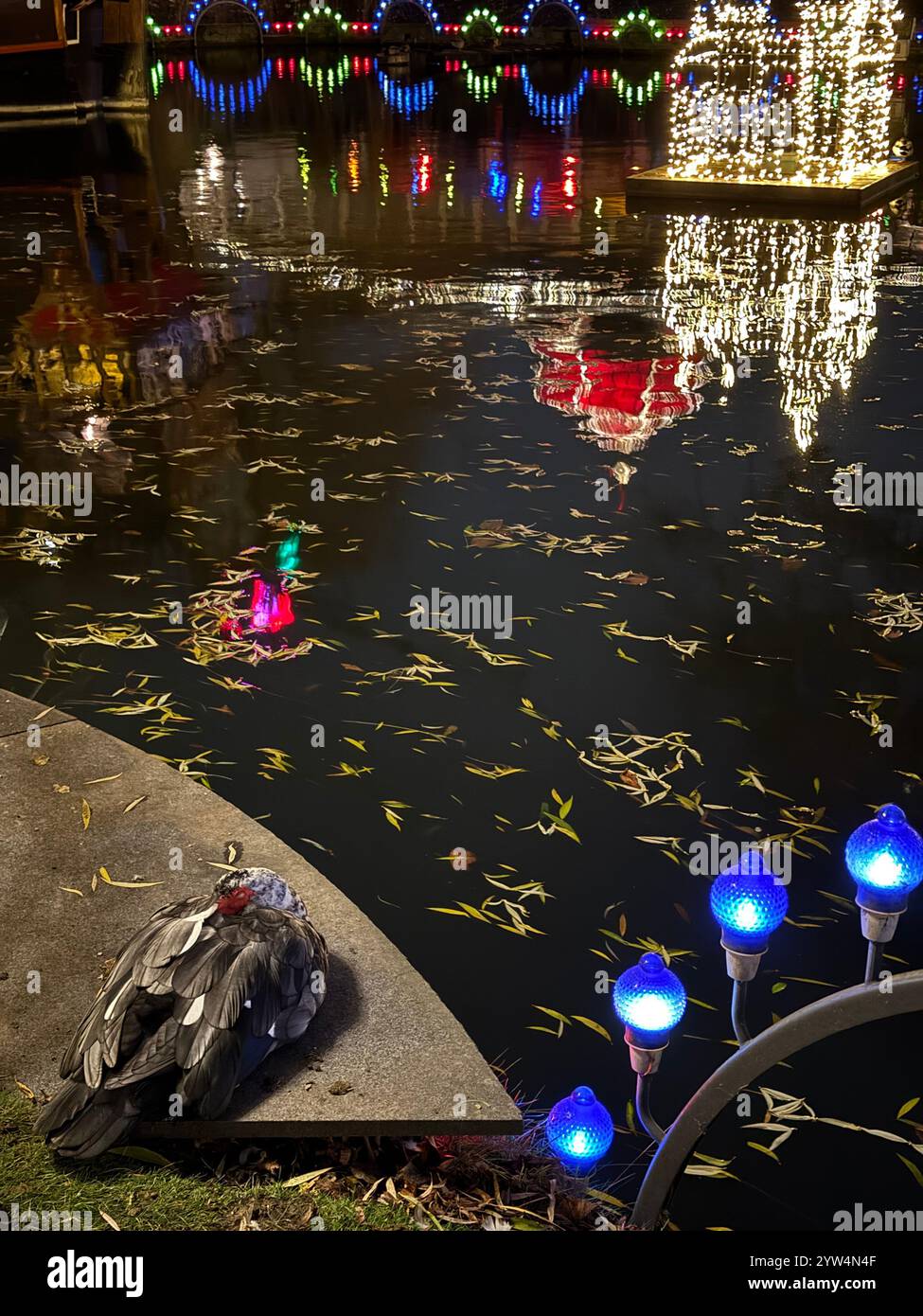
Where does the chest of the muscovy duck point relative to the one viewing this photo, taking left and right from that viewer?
facing away from the viewer and to the right of the viewer

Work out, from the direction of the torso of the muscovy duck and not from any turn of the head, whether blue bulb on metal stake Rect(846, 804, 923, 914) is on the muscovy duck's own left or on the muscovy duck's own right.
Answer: on the muscovy duck's own right

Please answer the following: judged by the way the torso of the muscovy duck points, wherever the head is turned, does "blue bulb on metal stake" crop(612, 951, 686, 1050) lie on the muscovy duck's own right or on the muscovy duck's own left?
on the muscovy duck's own right

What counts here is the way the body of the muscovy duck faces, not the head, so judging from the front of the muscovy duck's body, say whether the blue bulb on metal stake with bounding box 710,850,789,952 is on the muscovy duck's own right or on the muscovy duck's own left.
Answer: on the muscovy duck's own right

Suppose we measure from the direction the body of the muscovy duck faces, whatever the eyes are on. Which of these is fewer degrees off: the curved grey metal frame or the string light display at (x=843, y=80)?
the string light display
